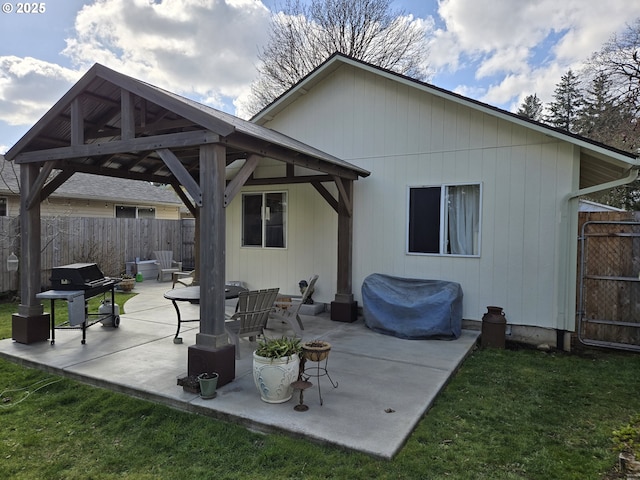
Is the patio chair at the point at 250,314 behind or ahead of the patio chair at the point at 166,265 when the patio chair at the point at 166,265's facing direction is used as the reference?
ahead

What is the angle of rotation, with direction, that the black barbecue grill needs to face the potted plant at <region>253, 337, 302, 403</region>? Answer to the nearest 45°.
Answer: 0° — it already faces it

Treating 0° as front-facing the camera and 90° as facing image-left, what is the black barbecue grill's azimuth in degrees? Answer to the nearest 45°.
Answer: approximately 315°

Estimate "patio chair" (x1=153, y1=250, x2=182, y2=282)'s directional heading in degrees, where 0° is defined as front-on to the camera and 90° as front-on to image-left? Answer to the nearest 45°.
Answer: approximately 315°

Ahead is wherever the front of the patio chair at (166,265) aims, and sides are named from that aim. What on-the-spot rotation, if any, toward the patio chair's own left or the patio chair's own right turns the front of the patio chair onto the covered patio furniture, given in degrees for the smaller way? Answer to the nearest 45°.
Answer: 0° — it already faces it

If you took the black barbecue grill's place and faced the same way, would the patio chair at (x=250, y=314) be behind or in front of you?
in front

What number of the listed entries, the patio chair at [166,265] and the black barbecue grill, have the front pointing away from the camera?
0

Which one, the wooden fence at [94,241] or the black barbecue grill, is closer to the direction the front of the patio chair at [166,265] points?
the black barbecue grill
